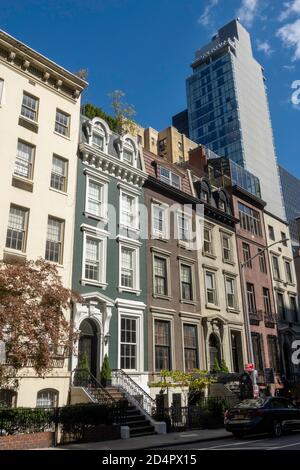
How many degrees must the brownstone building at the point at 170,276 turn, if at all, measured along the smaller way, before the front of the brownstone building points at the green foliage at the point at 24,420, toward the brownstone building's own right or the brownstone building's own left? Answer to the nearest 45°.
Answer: approximately 90° to the brownstone building's own right

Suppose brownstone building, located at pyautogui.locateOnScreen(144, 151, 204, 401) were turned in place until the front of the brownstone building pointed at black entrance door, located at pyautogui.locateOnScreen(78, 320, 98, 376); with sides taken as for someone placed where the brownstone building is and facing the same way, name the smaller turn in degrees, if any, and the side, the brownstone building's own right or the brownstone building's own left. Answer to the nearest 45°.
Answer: approximately 90° to the brownstone building's own right

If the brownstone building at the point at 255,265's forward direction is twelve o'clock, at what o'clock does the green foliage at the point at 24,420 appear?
The green foliage is roughly at 2 o'clock from the brownstone building.

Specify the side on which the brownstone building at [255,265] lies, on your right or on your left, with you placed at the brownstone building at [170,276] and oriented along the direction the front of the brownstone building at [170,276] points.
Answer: on your left

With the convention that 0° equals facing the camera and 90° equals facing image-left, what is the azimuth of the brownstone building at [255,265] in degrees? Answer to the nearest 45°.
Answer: approximately 315°

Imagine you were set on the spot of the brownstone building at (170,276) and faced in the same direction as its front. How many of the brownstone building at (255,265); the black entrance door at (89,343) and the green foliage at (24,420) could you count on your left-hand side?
1

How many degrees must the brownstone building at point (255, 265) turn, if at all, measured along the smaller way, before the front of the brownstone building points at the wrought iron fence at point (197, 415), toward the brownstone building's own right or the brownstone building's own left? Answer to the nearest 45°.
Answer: approximately 45° to the brownstone building's own right
